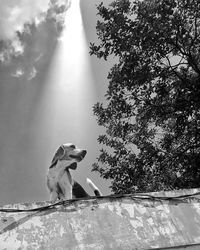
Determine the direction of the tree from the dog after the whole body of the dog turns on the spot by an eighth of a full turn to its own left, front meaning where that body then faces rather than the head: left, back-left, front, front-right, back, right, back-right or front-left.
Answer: back-left

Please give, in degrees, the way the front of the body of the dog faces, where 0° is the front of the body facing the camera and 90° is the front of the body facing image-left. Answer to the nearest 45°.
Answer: approximately 45°
